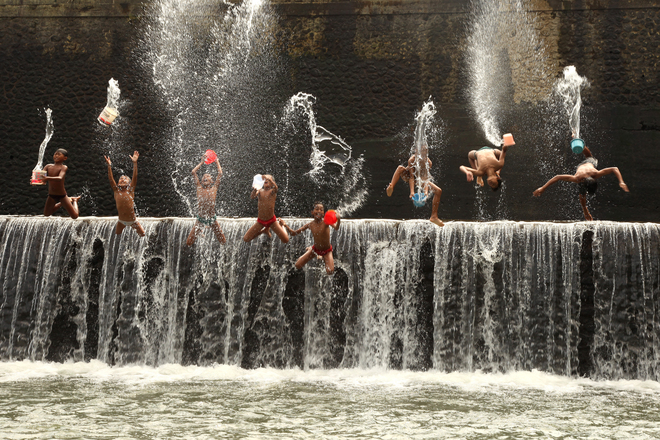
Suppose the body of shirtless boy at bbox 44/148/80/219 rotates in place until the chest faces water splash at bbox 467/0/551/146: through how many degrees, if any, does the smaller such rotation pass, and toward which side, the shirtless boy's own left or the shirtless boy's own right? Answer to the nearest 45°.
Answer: approximately 135° to the shirtless boy's own left

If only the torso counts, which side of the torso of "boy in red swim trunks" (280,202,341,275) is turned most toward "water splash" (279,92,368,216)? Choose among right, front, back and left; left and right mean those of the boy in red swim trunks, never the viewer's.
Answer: back

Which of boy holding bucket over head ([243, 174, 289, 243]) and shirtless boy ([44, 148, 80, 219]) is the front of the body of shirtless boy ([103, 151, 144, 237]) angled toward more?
the boy holding bucket over head

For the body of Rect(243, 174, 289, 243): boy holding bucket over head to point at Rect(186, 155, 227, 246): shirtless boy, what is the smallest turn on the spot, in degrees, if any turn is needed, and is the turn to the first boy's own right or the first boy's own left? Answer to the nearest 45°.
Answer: approximately 135° to the first boy's own right

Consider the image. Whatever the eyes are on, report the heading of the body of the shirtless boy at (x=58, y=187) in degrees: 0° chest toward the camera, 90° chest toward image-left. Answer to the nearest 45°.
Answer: approximately 45°

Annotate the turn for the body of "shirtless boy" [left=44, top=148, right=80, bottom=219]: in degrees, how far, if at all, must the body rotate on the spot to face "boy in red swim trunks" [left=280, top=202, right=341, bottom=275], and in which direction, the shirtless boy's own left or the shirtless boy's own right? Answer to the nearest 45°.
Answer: approximately 90° to the shirtless boy's own left

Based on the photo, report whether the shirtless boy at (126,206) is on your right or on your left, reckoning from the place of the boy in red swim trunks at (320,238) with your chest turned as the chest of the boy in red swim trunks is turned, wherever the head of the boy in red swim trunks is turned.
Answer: on your right

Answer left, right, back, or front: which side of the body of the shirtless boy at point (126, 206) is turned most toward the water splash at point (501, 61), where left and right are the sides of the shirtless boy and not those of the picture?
left

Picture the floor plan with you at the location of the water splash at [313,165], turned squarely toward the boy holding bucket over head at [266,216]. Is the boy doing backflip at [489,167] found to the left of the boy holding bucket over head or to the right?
left
